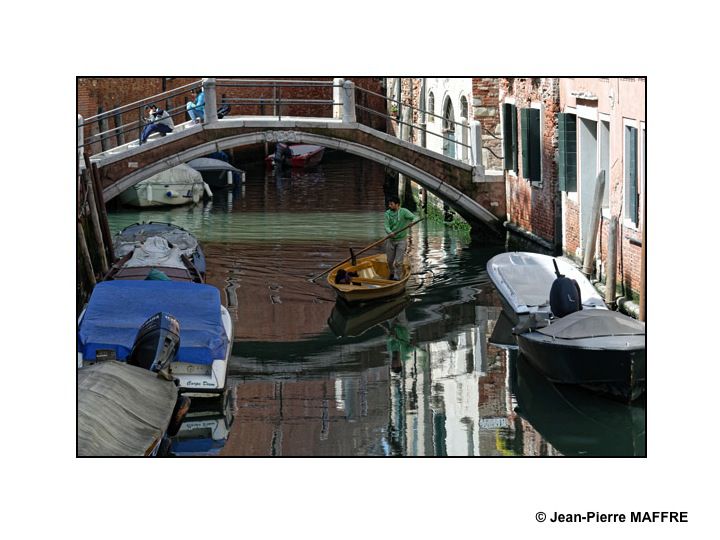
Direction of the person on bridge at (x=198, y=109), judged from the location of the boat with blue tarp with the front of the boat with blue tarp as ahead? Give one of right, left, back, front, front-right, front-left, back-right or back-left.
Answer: front

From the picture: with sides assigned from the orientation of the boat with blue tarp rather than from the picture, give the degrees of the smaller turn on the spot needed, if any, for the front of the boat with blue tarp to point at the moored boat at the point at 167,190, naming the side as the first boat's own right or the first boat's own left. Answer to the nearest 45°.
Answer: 0° — it already faces it

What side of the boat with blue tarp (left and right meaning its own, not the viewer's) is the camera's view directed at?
back

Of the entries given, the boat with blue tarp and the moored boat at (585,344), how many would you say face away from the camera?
1

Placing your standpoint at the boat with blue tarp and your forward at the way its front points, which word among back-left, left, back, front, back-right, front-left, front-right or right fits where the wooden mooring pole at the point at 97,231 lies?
front

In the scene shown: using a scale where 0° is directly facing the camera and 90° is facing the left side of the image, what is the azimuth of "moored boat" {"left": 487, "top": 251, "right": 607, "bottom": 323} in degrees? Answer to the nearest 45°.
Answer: approximately 135°

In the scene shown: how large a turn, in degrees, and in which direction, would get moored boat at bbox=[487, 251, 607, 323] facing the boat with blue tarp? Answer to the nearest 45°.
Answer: approximately 90° to its left

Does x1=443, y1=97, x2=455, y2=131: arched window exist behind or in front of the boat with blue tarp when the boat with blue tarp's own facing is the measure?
in front

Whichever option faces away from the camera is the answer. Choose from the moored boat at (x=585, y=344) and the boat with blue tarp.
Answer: the boat with blue tarp

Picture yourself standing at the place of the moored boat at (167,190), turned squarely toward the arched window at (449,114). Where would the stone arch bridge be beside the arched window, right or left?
right

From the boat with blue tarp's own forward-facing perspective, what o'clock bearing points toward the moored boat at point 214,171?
The moored boat is roughly at 12 o'clock from the boat with blue tarp.

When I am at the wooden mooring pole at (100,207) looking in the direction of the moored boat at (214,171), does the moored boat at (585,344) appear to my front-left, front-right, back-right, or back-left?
back-right

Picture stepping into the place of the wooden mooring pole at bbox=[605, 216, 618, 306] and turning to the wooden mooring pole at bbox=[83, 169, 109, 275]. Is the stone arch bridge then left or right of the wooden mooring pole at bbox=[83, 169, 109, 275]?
right
